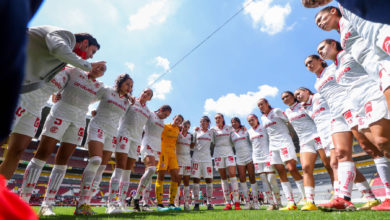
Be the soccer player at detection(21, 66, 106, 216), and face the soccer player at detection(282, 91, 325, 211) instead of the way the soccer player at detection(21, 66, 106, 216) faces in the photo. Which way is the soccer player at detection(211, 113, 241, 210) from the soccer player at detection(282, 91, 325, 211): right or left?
left

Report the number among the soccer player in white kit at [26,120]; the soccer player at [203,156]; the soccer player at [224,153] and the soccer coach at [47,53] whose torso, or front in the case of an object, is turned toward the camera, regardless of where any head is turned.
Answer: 2

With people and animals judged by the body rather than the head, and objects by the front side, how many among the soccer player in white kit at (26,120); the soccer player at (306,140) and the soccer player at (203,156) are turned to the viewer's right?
1

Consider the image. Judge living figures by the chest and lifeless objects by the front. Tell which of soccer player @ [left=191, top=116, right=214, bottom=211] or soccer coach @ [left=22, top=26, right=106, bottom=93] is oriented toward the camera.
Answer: soccer player @ [left=191, top=116, right=214, bottom=211]

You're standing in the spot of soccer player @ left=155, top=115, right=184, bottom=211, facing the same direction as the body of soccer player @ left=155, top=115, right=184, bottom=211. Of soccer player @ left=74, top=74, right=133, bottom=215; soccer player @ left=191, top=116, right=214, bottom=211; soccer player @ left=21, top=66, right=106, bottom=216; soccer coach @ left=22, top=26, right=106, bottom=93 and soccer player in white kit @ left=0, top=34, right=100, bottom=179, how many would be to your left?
1

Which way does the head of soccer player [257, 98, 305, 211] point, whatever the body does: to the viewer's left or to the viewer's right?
to the viewer's left

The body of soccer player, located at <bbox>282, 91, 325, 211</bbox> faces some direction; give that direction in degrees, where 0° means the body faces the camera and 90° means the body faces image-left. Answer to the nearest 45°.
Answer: approximately 45°

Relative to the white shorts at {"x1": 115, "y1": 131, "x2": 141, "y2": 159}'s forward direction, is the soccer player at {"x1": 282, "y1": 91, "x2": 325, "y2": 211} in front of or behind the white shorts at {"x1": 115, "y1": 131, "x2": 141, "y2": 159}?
in front

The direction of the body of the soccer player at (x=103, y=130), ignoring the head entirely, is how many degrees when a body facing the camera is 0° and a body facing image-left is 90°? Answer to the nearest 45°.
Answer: approximately 315°

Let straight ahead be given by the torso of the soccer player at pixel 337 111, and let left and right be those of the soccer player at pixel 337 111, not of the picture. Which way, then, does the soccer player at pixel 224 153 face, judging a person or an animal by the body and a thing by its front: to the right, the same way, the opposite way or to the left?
to the left

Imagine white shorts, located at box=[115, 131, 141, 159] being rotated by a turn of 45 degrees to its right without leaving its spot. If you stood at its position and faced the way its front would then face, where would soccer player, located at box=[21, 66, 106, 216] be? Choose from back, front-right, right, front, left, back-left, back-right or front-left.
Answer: front-right

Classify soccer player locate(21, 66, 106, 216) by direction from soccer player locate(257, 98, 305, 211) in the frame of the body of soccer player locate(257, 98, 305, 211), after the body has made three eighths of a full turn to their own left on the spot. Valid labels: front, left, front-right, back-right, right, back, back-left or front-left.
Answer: back-right

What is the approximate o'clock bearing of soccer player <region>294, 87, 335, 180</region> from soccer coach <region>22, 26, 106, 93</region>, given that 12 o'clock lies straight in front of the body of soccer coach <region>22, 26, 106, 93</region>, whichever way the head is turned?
soccer player <region>294, 87, 335, 180</region> is roughly at 12 o'clock from soccer coach <region>22, 26, 106, 93</region>.

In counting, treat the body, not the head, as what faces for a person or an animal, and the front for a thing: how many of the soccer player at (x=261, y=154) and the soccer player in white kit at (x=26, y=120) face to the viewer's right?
1

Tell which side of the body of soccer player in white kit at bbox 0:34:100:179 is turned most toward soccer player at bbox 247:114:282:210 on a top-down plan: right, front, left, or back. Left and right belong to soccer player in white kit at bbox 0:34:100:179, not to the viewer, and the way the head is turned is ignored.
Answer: front

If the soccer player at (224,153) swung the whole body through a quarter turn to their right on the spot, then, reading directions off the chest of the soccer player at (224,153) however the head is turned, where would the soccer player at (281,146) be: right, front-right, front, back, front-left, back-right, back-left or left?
back-left

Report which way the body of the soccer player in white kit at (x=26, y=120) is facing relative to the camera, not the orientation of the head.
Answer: to the viewer's right

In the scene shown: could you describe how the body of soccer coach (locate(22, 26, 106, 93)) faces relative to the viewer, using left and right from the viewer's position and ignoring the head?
facing to the right of the viewer
